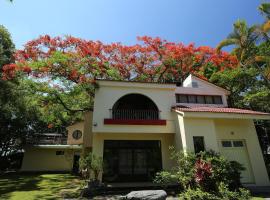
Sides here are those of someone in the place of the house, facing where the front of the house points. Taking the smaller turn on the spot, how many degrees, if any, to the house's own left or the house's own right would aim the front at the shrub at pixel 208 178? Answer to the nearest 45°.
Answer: approximately 45° to the house's own left

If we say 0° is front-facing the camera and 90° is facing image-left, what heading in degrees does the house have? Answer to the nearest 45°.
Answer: approximately 0°

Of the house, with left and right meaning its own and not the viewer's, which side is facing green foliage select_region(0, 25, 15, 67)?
right

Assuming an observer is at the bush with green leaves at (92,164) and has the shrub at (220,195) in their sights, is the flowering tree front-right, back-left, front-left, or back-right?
back-left
